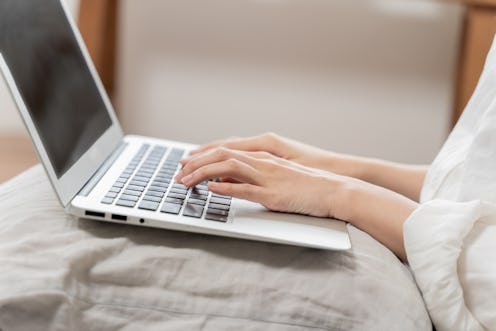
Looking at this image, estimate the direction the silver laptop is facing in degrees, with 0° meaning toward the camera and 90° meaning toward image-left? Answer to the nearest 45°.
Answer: approximately 270°
